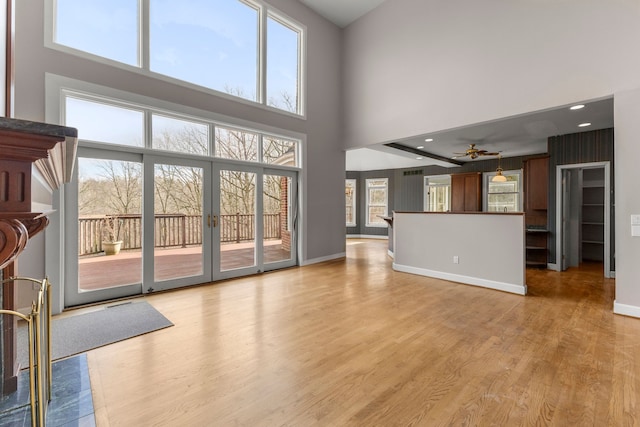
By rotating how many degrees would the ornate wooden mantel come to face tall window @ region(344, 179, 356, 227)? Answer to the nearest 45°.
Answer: approximately 45° to its left

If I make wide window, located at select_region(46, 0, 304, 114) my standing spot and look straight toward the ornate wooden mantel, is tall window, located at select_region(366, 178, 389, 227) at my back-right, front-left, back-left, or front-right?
back-left

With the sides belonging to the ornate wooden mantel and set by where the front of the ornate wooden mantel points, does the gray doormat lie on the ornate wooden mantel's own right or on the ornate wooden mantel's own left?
on the ornate wooden mantel's own left

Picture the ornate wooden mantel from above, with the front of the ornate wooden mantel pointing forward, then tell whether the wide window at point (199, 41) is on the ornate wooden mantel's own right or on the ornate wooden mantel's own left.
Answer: on the ornate wooden mantel's own left

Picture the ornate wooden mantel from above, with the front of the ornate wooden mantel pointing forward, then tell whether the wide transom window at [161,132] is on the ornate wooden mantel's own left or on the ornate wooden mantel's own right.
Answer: on the ornate wooden mantel's own left

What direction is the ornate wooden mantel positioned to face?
to the viewer's right

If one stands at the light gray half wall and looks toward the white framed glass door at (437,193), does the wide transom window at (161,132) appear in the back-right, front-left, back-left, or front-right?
back-left

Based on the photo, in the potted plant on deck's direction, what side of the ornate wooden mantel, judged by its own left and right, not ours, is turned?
left

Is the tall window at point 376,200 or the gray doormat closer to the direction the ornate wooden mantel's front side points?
the tall window
